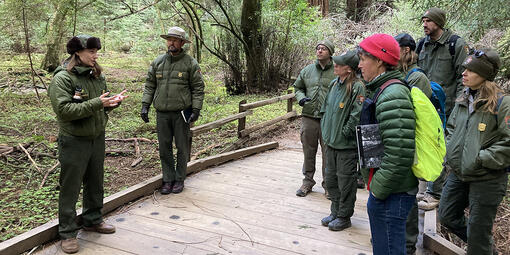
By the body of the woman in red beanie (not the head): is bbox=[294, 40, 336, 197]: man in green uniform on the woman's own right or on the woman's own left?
on the woman's own right

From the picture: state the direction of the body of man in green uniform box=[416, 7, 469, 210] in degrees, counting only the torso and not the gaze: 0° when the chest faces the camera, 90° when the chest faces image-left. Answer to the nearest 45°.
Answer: approximately 45°

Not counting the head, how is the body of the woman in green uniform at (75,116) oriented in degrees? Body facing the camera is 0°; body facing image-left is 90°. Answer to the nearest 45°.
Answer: approximately 315°

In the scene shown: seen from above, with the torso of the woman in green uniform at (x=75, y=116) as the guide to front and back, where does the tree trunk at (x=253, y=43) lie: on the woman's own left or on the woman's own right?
on the woman's own left

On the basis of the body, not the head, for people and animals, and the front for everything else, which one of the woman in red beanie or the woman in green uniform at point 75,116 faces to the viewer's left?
the woman in red beanie

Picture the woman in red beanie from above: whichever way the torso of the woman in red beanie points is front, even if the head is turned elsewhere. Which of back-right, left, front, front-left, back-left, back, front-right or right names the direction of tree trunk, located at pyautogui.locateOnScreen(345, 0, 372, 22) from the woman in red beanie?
right

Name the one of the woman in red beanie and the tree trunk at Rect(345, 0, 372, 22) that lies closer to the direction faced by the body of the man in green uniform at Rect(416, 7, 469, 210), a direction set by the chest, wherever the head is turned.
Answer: the woman in red beanie

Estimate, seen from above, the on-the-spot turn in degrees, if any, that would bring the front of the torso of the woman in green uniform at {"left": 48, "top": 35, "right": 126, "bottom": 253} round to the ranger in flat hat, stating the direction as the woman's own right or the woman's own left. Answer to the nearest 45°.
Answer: approximately 90° to the woman's own left

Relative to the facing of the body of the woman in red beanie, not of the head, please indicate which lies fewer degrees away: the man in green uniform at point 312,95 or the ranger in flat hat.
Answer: the ranger in flat hat

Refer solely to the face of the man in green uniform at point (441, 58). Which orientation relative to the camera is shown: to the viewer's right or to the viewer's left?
to the viewer's left

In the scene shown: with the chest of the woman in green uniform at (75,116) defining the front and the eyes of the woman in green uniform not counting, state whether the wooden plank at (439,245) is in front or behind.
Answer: in front

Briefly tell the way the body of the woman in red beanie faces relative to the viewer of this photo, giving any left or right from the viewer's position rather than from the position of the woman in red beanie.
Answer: facing to the left of the viewer

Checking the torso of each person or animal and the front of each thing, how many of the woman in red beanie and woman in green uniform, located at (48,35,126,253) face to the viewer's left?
1

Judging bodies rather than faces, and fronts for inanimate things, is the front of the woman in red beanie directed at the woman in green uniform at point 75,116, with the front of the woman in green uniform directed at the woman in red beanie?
yes

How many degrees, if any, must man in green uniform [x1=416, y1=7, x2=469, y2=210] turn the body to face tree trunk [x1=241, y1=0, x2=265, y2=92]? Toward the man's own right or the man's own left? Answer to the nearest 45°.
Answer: approximately 90° to the man's own right

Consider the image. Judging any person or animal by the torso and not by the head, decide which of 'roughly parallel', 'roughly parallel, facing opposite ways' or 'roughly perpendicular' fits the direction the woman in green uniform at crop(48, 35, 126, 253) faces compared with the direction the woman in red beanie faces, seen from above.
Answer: roughly parallel, facing opposite ways

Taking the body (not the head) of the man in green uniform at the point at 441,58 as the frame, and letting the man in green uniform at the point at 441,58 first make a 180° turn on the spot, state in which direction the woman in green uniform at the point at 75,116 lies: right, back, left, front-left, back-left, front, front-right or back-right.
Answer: back
